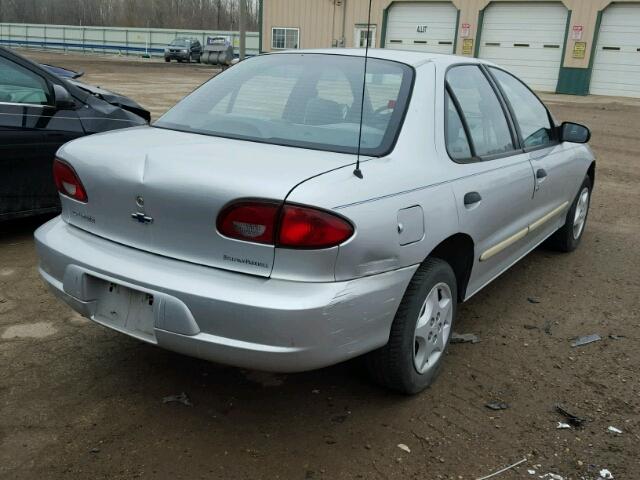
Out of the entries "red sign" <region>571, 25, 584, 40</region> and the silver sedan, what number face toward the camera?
1

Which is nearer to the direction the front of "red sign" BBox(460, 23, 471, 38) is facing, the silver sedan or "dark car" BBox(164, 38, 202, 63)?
the silver sedan

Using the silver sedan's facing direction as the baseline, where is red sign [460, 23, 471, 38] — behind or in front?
in front

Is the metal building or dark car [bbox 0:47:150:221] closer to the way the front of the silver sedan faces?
the metal building

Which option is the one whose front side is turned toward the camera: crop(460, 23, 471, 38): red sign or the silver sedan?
the red sign

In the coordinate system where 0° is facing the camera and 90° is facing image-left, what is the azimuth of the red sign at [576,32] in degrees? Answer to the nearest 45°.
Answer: approximately 0°

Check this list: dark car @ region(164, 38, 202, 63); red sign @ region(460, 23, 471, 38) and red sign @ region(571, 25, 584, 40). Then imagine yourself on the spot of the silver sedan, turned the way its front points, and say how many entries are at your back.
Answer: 0

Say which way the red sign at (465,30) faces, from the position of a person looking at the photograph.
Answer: facing the viewer

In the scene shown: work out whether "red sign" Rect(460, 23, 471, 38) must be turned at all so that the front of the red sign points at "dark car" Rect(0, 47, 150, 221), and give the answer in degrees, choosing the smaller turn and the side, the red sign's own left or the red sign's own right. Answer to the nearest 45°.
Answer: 0° — it already faces it

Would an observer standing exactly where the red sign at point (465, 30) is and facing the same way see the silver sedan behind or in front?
in front

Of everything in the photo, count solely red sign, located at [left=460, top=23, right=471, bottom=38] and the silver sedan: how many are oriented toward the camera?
1

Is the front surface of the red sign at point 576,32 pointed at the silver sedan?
yes

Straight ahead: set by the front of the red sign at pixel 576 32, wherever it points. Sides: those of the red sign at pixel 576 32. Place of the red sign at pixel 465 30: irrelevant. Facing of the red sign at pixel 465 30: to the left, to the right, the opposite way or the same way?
the same way

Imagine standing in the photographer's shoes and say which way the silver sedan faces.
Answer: facing away from the viewer and to the right of the viewer
